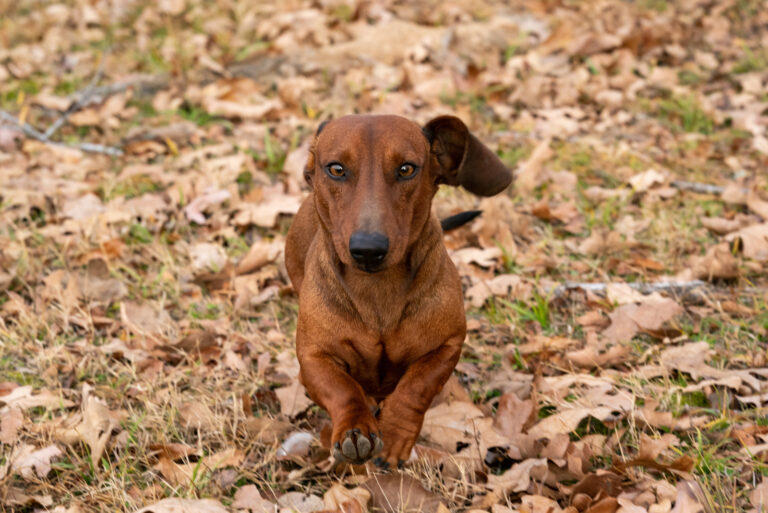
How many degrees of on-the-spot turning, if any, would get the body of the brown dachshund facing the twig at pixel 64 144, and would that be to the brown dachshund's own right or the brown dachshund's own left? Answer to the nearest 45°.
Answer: approximately 135° to the brown dachshund's own right

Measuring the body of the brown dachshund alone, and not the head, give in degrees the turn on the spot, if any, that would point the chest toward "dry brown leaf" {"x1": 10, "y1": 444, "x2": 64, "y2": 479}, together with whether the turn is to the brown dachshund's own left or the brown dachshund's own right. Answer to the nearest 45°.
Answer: approximately 90° to the brown dachshund's own right

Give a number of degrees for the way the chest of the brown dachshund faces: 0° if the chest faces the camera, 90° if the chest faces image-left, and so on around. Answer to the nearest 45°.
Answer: approximately 0°

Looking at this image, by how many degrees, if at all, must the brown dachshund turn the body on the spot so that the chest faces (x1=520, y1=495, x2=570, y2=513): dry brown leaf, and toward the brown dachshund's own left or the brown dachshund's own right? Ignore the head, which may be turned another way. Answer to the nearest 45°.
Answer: approximately 45° to the brown dachshund's own left

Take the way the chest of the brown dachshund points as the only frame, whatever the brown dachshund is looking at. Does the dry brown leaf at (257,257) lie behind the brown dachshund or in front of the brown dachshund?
behind

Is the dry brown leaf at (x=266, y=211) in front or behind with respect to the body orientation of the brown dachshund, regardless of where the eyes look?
behind

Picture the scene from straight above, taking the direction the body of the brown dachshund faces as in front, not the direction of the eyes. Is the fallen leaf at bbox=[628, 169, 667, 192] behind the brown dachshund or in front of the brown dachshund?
behind

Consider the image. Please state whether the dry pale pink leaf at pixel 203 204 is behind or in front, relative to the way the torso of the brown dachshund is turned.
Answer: behind

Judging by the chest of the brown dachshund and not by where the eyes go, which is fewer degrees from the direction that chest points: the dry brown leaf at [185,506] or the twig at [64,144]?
the dry brown leaf

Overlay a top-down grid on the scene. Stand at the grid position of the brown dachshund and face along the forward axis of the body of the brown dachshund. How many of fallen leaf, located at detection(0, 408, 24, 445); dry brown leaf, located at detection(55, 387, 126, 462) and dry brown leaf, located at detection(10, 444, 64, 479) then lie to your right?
3

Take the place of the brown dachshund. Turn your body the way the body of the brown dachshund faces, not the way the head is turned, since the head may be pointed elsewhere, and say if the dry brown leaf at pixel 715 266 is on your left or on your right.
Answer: on your left
